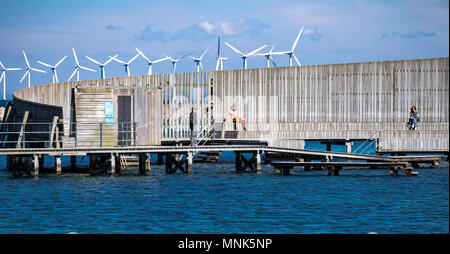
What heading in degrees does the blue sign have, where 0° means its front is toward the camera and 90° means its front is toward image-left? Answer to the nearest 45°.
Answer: approximately 0°

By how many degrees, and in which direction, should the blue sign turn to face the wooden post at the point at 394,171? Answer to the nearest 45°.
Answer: approximately 90° to its left
